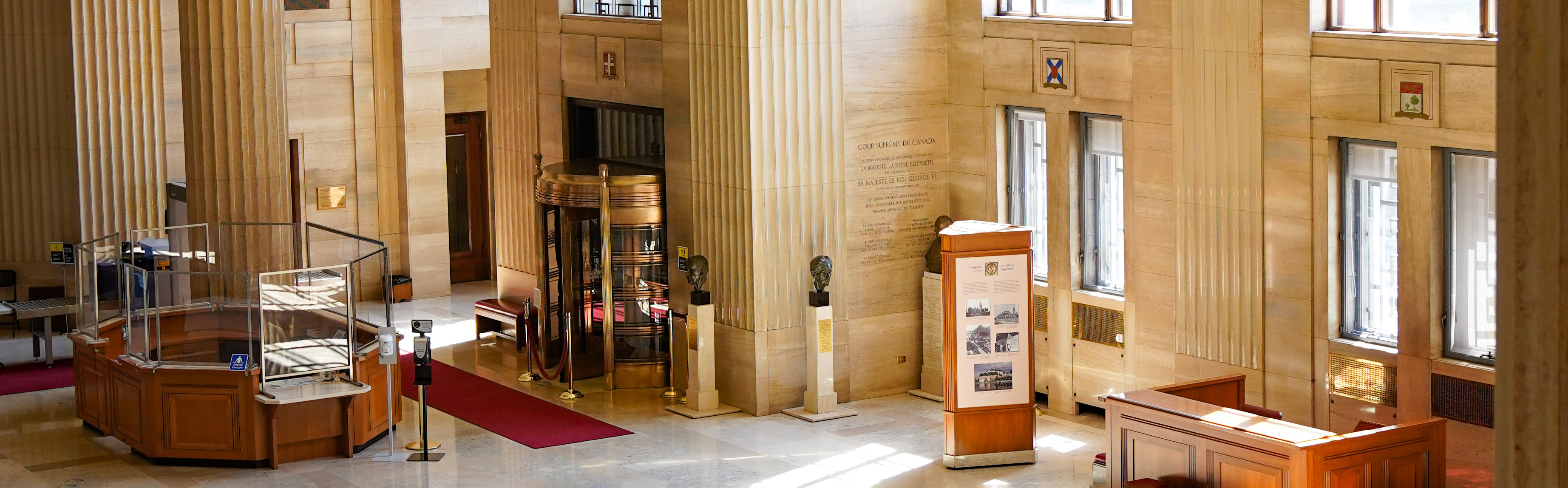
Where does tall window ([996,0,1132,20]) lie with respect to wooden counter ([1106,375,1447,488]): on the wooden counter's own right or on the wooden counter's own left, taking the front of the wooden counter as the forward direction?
on the wooden counter's own right

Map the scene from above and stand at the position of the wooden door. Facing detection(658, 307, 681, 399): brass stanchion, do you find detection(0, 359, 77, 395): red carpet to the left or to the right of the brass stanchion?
right

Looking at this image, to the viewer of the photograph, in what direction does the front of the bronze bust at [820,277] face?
facing the viewer and to the right of the viewer

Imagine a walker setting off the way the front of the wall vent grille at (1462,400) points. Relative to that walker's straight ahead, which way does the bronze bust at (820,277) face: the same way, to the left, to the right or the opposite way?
to the left

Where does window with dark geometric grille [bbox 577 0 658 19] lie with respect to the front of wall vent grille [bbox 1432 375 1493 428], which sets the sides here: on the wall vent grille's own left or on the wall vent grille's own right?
on the wall vent grille's own right

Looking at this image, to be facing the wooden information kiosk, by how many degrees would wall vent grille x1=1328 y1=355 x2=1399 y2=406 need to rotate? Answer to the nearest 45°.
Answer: approximately 45° to its right

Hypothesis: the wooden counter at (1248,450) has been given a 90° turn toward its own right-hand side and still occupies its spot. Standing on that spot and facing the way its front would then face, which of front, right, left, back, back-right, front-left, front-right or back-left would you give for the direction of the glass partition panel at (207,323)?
front-left

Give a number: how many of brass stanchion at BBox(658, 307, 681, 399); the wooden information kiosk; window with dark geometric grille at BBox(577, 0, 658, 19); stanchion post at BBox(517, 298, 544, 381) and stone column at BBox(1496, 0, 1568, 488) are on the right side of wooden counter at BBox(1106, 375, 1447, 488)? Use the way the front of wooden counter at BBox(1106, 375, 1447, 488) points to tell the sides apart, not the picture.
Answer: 4

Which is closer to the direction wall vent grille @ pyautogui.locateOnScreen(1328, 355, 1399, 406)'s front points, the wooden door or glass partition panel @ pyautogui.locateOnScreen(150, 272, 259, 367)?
the glass partition panel

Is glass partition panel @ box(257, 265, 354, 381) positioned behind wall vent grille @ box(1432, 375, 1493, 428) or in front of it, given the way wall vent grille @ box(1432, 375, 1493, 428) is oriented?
in front

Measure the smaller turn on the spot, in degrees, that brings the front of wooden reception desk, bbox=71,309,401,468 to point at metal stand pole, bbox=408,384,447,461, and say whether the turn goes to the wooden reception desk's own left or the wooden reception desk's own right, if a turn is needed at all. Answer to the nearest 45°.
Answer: approximately 90° to the wooden reception desk's own left

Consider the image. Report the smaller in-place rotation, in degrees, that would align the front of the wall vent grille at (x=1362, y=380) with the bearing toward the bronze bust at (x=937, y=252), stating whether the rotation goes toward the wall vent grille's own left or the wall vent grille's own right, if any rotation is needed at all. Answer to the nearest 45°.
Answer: approximately 90° to the wall vent grille's own right
